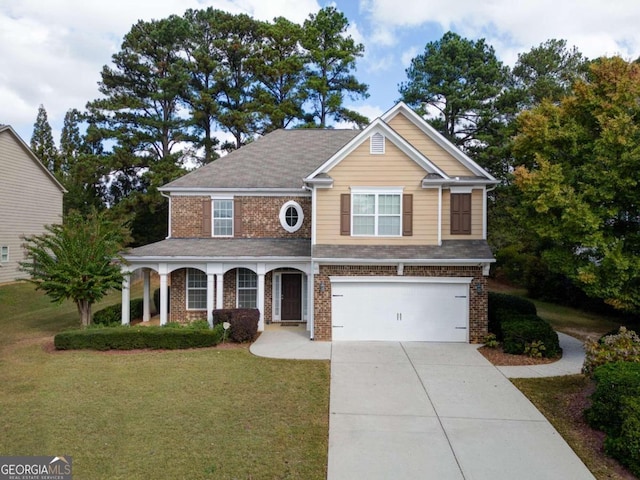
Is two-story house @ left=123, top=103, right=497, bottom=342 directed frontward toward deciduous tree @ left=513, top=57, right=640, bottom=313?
no

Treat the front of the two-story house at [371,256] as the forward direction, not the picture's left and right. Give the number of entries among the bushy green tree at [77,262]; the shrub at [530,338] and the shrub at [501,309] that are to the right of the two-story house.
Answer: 1

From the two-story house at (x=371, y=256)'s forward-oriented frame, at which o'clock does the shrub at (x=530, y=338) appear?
The shrub is roughly at 10 o'clock from the two-story house.

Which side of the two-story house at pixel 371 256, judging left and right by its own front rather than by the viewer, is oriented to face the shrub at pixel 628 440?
front

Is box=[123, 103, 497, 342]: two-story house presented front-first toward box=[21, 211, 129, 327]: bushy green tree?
no

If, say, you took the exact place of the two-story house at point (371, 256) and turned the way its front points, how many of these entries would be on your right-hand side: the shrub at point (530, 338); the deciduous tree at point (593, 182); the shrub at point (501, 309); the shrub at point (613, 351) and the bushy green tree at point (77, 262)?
1

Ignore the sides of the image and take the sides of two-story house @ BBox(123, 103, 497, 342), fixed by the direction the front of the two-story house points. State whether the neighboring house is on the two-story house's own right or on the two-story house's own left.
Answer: on the two-story house's own right

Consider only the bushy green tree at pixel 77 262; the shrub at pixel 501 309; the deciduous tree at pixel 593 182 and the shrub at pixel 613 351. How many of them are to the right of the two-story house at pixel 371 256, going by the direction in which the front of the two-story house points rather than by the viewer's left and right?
1

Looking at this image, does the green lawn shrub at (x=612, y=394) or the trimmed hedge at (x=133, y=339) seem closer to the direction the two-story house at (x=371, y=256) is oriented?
the green lawn shrub

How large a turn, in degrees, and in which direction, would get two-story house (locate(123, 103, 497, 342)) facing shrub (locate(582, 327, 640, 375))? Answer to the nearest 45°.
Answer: approximately 45° to its left

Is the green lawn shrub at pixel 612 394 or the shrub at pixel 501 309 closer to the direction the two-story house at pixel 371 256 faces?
the green lawn shrub

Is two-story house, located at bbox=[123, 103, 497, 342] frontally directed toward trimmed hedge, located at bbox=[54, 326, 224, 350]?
no

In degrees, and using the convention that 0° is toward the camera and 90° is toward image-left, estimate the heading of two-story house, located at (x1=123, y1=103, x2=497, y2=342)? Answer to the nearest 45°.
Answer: approximately 0°

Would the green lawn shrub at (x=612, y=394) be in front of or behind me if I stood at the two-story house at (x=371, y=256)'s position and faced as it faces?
in front

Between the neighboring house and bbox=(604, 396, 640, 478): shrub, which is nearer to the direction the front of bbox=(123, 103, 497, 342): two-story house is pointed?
the shrub

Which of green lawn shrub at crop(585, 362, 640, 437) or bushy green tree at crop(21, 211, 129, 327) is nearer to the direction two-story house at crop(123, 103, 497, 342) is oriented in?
the green lawn shrub
